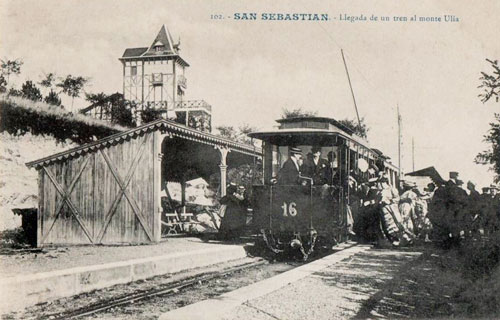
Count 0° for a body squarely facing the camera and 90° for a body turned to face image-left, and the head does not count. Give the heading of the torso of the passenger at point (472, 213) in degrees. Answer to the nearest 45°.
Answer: approximately 90°

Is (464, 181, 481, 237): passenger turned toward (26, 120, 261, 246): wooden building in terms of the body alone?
yes

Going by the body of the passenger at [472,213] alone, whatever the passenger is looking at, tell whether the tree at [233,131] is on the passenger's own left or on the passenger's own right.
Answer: on the passenger's own right
